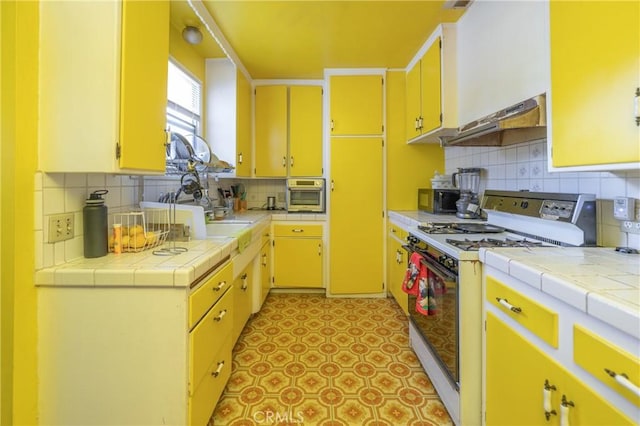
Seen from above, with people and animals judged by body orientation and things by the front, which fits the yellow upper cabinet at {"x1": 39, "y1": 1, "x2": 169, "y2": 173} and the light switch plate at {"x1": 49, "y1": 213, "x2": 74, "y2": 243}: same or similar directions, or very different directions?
same or similar directions

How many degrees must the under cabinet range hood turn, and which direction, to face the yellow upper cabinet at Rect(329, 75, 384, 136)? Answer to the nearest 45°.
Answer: approximately 90° to its right

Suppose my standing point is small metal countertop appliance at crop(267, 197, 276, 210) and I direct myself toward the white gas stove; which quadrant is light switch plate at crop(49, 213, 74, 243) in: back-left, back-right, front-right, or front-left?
front-right

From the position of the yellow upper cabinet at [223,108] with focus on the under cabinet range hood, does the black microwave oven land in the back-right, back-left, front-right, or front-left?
front-left

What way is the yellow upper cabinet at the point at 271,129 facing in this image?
toward the camera

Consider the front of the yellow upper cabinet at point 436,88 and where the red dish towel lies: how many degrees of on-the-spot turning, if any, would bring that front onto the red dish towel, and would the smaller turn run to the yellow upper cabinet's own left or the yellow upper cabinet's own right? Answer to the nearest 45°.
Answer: approximately 45° to the yellow upper cabinet's own left

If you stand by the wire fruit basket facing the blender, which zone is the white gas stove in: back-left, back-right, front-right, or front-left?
front-right

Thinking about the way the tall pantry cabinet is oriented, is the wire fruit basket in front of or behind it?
in front

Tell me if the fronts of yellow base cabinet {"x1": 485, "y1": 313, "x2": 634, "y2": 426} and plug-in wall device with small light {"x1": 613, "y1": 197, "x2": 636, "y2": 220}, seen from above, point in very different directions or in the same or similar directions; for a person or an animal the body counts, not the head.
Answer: same or similar directions

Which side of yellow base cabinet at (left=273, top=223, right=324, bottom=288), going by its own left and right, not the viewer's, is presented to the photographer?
front
